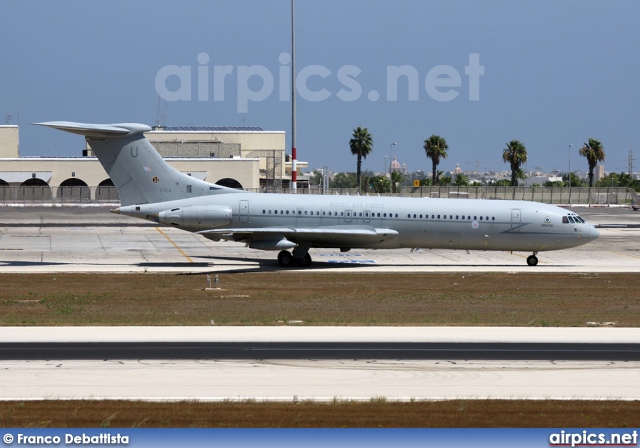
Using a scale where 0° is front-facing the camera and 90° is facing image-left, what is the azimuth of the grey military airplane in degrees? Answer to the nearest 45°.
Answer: approximately 270°
